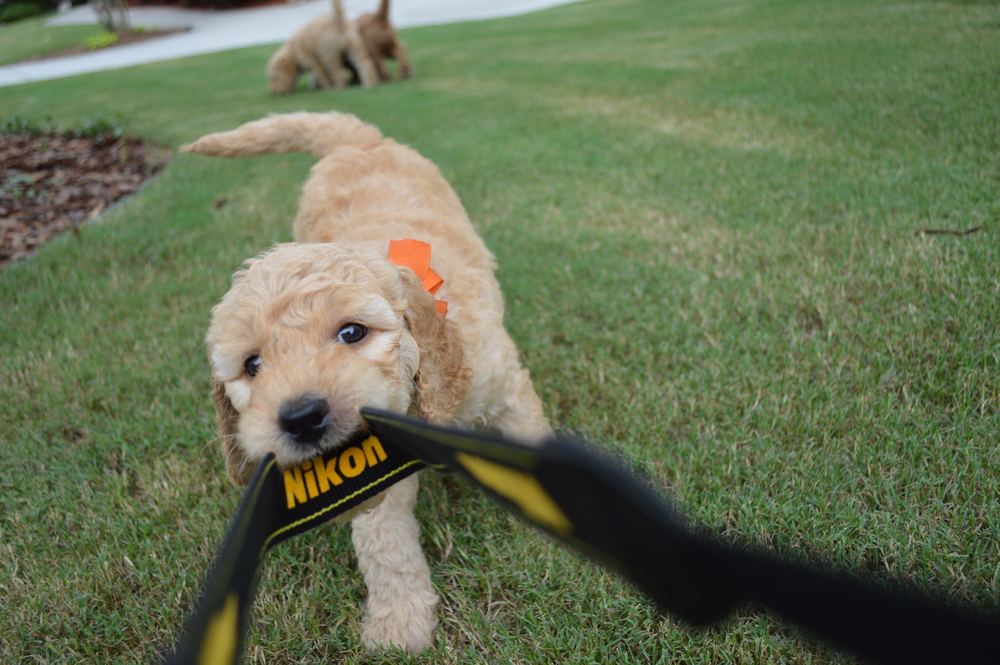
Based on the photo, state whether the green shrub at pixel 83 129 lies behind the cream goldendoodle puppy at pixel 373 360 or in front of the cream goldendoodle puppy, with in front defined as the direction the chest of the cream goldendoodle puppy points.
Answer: behind

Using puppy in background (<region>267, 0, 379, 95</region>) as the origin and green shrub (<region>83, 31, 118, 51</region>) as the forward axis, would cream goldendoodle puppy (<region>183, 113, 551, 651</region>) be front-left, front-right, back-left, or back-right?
back-left

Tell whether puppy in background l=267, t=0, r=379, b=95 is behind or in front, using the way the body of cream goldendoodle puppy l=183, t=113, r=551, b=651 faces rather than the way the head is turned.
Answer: behind

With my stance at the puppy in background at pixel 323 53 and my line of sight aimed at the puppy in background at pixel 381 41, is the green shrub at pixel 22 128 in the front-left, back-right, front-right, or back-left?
back-right

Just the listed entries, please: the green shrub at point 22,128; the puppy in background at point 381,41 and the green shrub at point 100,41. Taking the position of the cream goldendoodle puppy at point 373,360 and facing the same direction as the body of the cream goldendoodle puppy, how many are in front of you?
0

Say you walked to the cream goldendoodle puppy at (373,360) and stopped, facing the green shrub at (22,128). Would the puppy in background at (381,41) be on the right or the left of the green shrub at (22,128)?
right

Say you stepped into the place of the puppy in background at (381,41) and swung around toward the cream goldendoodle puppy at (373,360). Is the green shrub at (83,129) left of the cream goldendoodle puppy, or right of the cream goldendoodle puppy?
right

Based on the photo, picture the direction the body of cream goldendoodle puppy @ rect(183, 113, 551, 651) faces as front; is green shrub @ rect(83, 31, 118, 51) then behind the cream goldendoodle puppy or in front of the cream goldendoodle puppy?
behind

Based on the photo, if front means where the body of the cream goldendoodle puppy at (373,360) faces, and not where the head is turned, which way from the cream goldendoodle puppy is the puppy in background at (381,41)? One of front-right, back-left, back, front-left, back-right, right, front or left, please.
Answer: back

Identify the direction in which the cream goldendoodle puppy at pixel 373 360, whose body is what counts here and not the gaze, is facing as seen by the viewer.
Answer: toward the camera

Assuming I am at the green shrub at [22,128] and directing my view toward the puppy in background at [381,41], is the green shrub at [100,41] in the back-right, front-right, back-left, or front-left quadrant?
front-left
